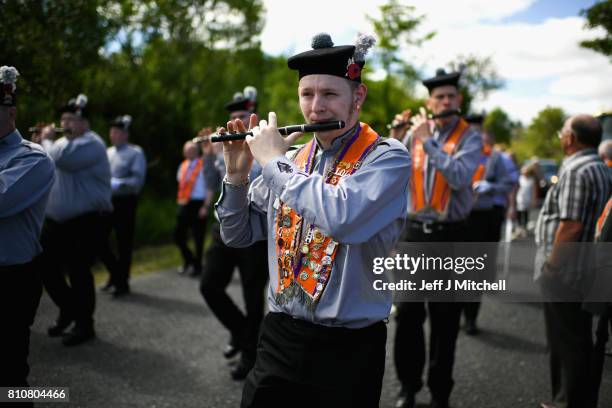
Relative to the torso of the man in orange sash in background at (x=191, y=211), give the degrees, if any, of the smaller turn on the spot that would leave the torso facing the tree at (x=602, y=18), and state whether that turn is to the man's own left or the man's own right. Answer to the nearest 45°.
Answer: approximately 90° to the man's own left

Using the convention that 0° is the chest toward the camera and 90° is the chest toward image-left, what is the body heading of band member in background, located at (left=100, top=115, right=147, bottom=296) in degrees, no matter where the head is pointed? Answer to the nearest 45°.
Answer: approximately 45°

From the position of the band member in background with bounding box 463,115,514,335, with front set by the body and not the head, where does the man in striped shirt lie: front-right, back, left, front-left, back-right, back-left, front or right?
front-left

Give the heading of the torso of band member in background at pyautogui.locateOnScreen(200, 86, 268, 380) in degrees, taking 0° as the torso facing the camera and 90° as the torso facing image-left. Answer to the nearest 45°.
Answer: approximately 45°

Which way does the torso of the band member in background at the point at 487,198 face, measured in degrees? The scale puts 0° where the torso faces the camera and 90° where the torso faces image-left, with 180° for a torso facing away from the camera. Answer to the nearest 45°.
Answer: approximately 45°

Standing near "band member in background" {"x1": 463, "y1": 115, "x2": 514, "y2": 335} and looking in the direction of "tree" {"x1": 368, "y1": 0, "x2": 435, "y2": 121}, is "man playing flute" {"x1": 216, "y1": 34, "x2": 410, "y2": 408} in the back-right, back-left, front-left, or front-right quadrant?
back-left
